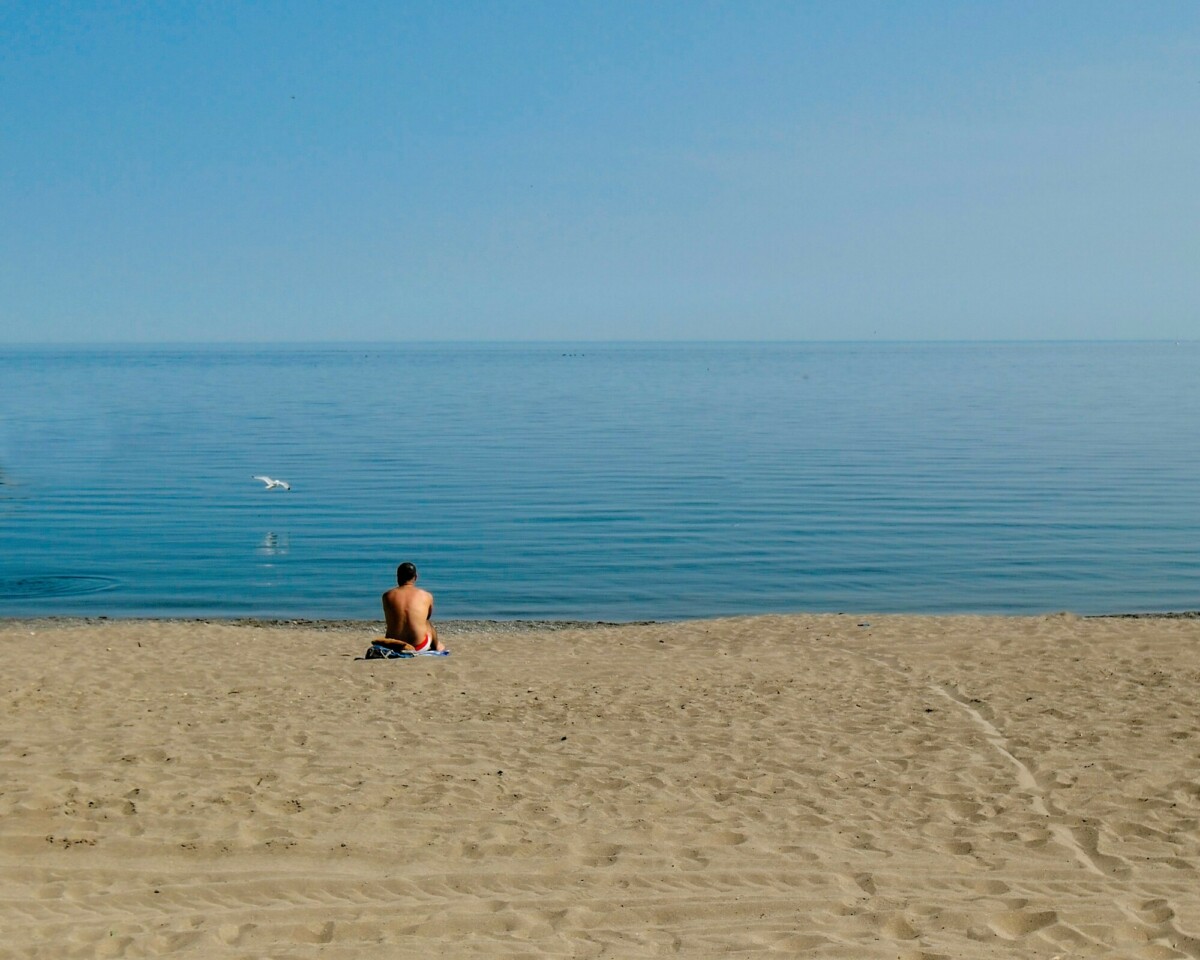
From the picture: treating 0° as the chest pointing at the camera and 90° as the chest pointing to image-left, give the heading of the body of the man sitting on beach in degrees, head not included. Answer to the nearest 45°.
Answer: approximately 180°
